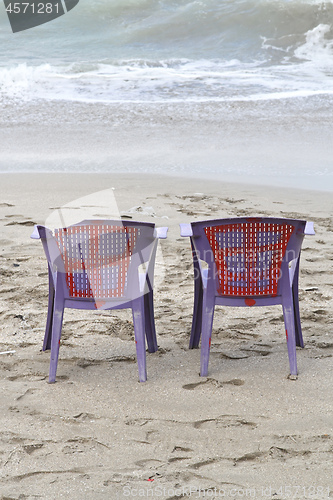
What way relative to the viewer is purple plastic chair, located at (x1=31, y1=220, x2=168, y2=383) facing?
away from the camera

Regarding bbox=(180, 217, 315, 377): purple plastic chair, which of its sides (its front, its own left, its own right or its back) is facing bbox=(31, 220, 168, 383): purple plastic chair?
left

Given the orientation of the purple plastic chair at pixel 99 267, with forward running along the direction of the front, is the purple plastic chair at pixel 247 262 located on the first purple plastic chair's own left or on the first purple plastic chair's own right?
on the first purple plastic chair's own right

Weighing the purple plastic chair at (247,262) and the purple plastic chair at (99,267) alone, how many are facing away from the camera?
2

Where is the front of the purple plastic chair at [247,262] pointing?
away from the camera
